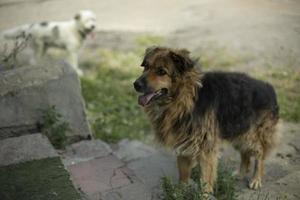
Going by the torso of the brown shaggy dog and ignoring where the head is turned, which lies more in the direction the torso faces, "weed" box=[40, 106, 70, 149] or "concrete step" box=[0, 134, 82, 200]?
the concrete step

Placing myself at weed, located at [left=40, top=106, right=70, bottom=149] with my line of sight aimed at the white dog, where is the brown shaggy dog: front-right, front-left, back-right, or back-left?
back-right

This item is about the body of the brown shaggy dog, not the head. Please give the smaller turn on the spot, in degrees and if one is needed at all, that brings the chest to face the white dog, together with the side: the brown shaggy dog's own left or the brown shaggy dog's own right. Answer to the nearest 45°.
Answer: approximately 90° to the brown shaggy dog's own right

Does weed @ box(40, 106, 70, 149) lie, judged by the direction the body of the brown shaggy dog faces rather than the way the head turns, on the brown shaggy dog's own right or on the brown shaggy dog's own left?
on the brown shaggy dog's own right

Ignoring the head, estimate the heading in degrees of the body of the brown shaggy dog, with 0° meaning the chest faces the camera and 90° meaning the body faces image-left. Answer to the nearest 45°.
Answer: approximately 45°

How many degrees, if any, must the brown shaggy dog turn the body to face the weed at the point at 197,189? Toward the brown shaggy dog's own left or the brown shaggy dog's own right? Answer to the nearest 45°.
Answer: approximately 45° to the brown shaggy dog's own left

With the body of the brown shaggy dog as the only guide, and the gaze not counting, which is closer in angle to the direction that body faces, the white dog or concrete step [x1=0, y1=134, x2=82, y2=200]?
the concrete step
